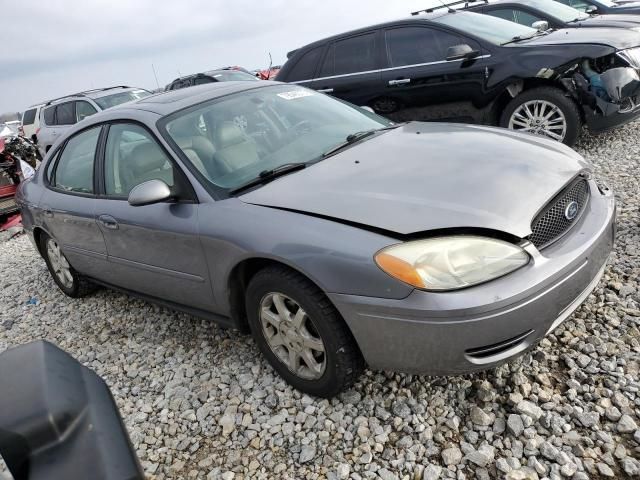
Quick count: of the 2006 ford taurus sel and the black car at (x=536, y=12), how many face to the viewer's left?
0

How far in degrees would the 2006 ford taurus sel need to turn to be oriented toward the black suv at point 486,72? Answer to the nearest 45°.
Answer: approximately 90° to its left

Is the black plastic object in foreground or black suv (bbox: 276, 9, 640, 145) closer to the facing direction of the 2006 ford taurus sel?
the black plastic object in foreground

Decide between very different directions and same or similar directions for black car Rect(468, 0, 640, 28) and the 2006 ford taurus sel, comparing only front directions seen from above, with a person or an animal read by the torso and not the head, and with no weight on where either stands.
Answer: same or similar directions

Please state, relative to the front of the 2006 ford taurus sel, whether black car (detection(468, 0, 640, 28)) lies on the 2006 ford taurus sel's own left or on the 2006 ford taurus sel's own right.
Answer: on the 2006 ford taurus sel's own left

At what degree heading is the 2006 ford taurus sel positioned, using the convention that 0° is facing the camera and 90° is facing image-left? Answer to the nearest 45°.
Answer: approximately 315°
